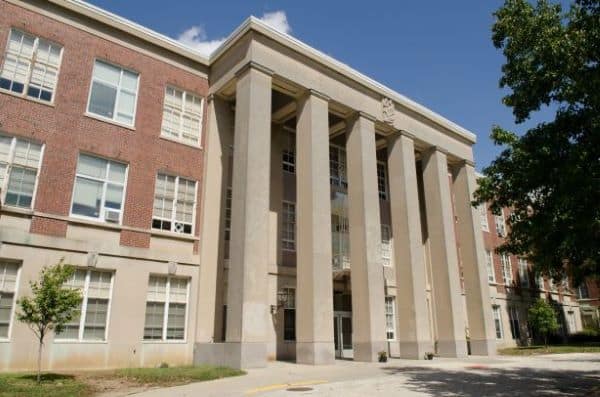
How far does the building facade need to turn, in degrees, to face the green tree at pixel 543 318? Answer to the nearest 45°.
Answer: approximately 90° to its left

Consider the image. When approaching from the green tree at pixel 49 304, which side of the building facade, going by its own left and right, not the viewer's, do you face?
right

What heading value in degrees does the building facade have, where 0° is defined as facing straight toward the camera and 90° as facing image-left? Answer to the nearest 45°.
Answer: approximately 315°

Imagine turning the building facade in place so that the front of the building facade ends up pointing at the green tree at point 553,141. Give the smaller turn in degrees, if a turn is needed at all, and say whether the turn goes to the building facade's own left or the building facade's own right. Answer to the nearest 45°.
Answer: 0° — it already faces it
